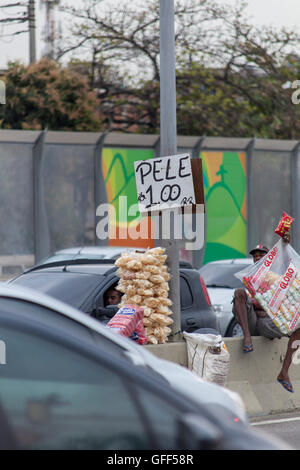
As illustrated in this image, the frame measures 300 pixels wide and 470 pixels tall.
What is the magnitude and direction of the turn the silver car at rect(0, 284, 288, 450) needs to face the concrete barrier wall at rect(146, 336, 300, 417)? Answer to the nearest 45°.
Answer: approximately 90° to its left

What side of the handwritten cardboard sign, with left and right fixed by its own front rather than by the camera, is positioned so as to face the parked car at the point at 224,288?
back

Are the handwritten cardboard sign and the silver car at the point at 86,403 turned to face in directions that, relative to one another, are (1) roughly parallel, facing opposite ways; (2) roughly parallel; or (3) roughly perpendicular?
roughly perpendicular

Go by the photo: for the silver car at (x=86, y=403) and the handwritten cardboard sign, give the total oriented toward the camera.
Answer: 1

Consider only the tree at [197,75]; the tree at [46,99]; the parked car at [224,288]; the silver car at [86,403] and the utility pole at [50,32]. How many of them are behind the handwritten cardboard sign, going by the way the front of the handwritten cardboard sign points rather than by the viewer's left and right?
4

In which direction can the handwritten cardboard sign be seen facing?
toward the camera

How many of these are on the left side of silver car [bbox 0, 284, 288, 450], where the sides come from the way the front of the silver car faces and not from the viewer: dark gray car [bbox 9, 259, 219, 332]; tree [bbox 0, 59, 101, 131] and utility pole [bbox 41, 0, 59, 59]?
3

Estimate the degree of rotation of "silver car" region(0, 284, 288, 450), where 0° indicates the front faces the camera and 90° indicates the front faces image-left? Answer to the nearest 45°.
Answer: approximately 270°

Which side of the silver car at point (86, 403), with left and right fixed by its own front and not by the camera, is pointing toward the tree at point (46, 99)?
left

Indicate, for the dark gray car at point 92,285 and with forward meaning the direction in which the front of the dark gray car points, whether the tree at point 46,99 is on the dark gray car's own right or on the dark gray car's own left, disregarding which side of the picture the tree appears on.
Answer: on the dark gray car's own right
